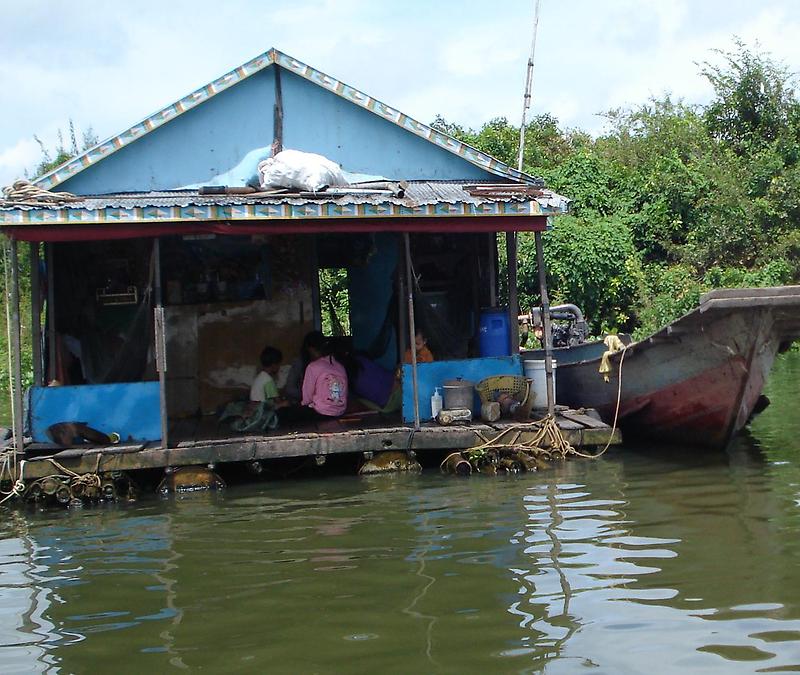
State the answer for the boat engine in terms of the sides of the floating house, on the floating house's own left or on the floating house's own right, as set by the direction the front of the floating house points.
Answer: on the floating house's own left

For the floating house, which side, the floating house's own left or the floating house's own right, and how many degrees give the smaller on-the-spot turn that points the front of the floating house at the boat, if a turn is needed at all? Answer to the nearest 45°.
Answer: approximately 45° to the floating house's own left

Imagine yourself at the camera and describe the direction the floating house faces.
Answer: facing the viewer

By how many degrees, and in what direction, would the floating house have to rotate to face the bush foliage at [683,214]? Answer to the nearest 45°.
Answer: approximately 135° to its left

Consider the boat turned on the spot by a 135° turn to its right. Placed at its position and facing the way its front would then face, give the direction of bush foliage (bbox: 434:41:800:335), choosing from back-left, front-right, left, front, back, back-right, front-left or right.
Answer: right

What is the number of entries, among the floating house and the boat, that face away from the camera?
0

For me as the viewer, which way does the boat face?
facing the viewer and to the right of the viewer

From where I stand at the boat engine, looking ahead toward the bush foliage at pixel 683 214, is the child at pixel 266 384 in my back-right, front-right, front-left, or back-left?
back-left

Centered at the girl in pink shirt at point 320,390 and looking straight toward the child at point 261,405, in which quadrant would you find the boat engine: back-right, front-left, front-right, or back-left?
back-right

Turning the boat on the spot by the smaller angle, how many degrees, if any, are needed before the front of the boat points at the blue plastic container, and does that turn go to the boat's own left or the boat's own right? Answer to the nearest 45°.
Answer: approximately 135° to the boat's own right

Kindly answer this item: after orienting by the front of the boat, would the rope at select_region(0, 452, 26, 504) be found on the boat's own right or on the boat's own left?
on the boat's own right
